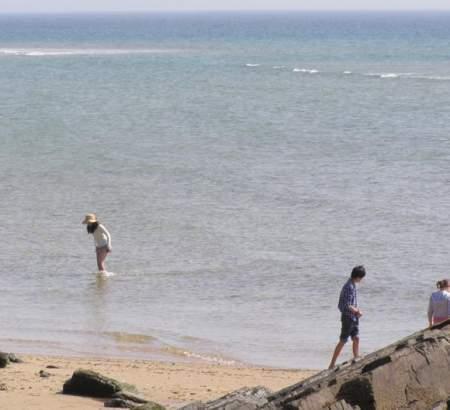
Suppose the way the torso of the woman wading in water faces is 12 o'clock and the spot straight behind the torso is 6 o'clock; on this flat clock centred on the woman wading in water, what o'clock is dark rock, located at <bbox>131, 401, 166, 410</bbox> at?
The dark rock is roughly at 9 o'clock from the woman wading in water.

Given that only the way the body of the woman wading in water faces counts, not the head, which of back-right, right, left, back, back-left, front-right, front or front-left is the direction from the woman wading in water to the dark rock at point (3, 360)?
left

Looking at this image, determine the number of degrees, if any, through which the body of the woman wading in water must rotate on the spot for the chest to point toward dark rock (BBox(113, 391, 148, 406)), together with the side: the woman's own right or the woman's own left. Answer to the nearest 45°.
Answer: approximately 90° to the woman's own left

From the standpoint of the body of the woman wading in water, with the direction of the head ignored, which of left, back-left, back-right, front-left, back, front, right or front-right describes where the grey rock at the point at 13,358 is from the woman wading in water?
left

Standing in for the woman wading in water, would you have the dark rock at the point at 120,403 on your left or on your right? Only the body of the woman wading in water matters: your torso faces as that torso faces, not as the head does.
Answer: on your left

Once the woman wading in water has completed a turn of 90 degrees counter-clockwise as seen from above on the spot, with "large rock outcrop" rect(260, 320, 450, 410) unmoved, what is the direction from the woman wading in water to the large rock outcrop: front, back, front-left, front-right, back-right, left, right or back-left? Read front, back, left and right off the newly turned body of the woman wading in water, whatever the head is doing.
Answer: front

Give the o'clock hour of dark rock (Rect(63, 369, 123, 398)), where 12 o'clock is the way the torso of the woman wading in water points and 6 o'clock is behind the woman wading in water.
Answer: The dark rock is roughly at 9 o'clock from the woman wading in water.

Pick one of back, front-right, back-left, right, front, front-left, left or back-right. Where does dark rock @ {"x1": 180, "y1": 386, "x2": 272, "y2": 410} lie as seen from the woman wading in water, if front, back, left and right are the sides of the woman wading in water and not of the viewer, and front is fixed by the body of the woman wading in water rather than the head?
left

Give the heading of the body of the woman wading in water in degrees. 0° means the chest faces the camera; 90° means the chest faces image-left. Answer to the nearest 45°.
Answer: approximately 90°

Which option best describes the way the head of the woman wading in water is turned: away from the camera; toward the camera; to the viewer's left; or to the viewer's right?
to the viewer's left
